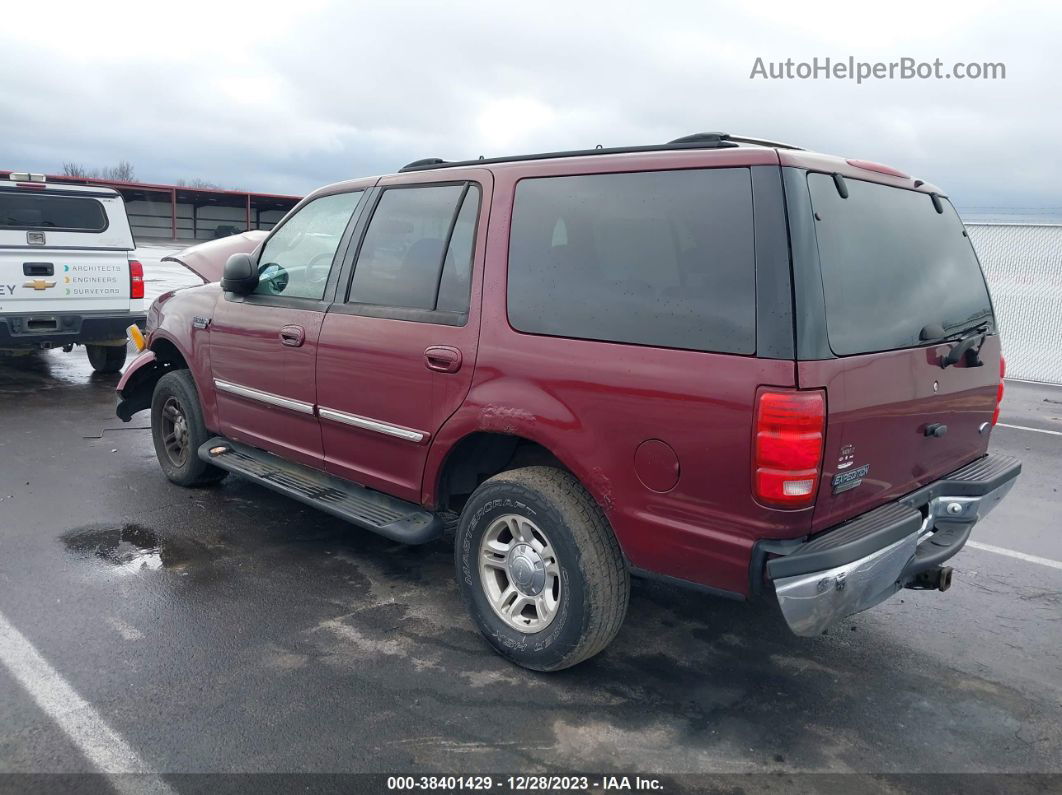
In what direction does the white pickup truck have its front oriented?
away from the camera

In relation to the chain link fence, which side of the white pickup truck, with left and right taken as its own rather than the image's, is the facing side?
right

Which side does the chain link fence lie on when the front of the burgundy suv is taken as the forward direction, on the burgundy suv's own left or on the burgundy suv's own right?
on the burgundy suv's own right

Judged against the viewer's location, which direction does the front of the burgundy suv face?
facing away from the viewer and to the left of the viewer

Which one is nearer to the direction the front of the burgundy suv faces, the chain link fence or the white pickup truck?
the white pickup truck

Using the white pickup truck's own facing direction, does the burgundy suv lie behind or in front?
behind

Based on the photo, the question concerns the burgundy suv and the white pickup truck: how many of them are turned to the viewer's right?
0

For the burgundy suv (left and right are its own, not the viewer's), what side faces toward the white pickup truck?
front

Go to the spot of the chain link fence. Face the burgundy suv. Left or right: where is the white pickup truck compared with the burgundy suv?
right
